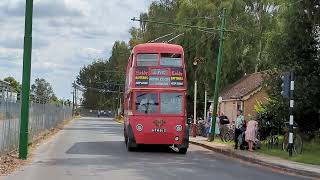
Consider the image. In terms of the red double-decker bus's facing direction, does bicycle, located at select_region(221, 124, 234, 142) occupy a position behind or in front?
behind

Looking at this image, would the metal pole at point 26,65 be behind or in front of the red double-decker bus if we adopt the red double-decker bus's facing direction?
in front

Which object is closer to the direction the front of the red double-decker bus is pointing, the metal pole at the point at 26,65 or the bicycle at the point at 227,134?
the metal pole

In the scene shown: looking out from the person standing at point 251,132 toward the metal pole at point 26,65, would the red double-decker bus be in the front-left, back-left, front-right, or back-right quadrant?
front-right

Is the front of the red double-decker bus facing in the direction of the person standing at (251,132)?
no

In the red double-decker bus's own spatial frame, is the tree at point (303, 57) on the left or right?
on its left

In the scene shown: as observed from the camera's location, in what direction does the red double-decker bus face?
facing the viewer

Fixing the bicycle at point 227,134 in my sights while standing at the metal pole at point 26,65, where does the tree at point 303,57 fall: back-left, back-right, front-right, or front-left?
front-right
